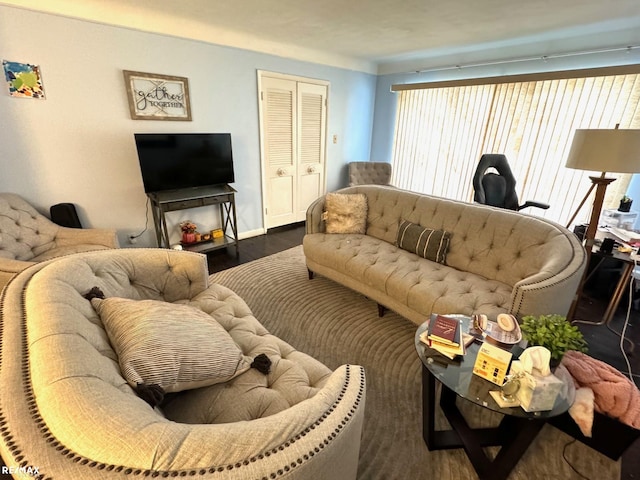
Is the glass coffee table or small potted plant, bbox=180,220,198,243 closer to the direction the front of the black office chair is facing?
the glass coffee table

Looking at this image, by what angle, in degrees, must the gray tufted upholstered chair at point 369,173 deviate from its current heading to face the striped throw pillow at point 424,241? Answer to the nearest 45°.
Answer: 0° — it already faces it

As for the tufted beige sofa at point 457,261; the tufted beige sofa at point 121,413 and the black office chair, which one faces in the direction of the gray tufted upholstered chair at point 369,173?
the tufted beige sofa at point 121,413

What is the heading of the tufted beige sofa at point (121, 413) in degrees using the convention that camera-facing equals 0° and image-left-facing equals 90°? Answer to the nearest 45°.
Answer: approximately 225°

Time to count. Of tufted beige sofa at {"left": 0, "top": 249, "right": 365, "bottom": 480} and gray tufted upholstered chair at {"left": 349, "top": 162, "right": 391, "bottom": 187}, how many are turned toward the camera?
1

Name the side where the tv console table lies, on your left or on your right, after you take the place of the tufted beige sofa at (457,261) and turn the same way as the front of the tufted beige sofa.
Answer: on your right

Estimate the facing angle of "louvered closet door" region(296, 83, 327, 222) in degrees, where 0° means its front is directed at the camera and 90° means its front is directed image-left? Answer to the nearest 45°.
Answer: approximately 315°

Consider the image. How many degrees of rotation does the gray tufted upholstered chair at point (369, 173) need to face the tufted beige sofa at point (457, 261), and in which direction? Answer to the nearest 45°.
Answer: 0° — it already faces it

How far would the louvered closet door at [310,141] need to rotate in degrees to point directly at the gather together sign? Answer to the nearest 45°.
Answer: approximately 90° to its right

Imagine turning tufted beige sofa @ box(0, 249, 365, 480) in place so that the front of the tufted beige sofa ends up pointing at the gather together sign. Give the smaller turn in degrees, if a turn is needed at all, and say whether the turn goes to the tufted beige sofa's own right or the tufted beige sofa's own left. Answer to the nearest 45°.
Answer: approximately 45° to the tufted beige sofa's own left
